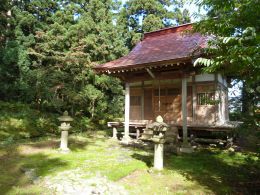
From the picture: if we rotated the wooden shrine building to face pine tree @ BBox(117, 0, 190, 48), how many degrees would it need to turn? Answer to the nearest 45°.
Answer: approximately 135° to its right

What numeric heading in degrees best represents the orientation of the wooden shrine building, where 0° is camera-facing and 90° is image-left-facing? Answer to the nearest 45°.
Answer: approximately 45°

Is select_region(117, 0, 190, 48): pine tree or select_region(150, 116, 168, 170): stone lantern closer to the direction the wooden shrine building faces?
the stone lantern

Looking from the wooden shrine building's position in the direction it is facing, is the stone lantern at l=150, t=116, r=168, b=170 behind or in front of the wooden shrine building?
in front
